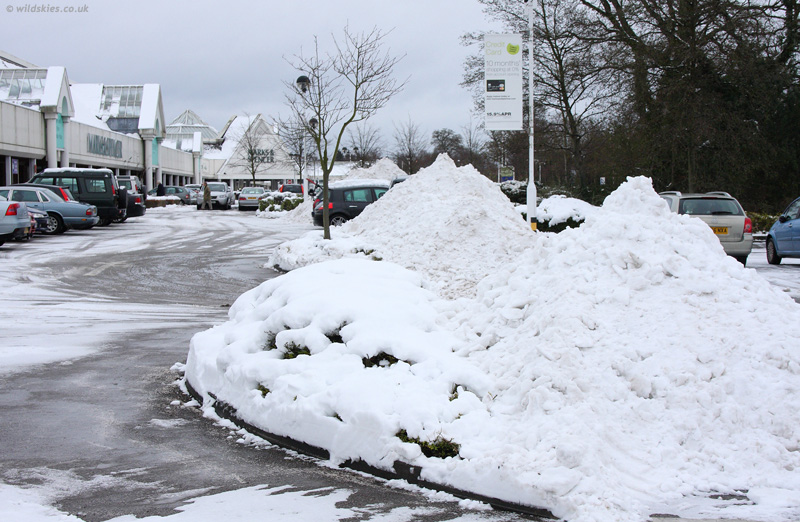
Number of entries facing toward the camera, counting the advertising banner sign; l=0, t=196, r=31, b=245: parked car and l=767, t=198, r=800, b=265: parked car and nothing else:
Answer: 1

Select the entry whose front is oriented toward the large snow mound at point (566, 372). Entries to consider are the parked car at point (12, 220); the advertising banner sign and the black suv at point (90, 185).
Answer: the advertising banner sign

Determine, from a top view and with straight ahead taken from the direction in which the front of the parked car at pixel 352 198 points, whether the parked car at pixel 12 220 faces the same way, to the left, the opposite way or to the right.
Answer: to the left

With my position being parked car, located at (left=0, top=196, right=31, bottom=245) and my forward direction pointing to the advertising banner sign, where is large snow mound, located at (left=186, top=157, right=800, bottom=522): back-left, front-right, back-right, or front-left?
front-right

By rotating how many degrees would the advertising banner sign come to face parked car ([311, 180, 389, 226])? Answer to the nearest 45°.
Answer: approximately 135° to its right

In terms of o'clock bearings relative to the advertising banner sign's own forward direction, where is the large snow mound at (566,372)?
The large snow mound is roughly at 12 o'clock from the advertising banner sign.

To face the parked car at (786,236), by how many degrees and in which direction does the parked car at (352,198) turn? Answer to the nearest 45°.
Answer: approximately 90° to its right

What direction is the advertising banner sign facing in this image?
toward the camera

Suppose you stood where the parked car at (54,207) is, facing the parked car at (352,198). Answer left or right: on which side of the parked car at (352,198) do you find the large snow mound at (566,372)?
right

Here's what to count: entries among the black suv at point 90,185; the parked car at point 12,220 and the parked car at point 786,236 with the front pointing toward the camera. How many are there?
0

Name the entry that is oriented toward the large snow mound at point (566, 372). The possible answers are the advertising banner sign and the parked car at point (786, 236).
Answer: the advertising banner sign

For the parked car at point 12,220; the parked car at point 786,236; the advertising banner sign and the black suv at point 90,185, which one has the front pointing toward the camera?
the advertising banner sign
